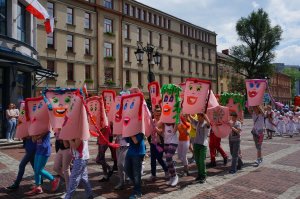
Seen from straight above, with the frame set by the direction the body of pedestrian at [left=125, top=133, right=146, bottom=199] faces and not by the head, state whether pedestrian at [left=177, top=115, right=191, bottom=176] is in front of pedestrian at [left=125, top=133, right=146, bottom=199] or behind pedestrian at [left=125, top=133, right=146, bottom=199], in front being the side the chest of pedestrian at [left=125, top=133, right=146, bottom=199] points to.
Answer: behind

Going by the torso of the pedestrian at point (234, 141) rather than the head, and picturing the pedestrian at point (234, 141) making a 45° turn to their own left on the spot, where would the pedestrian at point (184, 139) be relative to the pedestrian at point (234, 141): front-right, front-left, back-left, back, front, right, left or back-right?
front-right

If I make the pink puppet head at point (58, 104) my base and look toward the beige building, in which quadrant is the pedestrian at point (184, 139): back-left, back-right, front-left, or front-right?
front-right

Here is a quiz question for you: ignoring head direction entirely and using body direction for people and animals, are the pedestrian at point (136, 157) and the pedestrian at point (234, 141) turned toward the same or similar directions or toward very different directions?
same or similar directions

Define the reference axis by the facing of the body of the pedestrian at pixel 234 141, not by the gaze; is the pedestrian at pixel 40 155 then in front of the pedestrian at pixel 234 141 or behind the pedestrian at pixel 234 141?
in front

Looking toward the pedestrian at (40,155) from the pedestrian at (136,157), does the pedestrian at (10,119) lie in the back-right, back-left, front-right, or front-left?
front-right

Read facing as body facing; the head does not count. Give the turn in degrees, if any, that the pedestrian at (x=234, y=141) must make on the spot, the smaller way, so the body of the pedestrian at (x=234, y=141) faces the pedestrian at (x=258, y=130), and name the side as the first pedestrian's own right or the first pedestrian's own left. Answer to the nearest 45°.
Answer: approximately 180°

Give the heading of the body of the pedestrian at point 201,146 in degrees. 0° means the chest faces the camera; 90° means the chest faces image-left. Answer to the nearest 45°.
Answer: approximately 45°

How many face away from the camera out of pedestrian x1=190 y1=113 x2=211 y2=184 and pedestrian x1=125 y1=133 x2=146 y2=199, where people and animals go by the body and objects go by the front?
0

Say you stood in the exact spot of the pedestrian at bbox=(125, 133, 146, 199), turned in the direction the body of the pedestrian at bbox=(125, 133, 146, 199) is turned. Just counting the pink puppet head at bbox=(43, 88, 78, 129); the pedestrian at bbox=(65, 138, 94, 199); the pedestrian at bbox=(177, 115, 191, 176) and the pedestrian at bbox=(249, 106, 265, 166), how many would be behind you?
2

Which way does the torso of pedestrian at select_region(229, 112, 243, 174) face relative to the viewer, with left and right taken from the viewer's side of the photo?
facing the viewer and to the left of the viewer

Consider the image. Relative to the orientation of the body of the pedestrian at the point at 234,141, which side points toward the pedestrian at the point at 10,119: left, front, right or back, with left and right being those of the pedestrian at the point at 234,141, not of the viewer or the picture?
right

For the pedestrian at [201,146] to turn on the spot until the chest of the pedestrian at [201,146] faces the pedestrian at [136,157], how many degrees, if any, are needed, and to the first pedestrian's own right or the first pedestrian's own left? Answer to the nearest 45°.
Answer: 0° — they already face them

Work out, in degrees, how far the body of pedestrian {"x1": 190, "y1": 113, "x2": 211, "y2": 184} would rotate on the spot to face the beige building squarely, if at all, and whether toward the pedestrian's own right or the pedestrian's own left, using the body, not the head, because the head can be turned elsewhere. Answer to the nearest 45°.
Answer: approximately 135° to the pedestrian's own right

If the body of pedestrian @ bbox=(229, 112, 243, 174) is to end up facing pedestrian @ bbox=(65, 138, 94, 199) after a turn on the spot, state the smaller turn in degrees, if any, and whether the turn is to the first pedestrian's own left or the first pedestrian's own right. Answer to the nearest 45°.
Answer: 0° — they already face them
